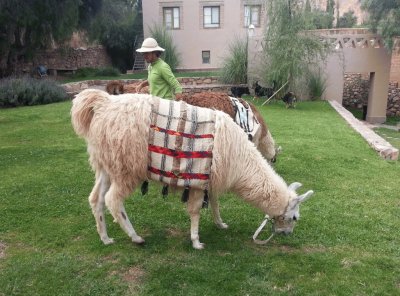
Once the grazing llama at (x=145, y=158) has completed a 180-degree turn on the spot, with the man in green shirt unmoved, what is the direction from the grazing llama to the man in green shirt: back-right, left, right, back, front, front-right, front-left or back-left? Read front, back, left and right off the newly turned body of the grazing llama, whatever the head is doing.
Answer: right

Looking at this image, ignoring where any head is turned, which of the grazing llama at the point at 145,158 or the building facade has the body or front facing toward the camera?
the building facade

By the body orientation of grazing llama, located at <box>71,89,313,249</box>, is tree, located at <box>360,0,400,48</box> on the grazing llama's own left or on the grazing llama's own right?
on the grazing llama's own left

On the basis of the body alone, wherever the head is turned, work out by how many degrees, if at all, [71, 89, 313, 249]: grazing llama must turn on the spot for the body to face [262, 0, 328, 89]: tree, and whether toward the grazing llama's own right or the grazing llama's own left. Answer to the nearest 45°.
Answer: approximately 90° to the grazing llama's own left

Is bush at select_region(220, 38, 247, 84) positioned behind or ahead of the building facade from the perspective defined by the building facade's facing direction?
ahead

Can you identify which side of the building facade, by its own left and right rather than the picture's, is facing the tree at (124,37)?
right

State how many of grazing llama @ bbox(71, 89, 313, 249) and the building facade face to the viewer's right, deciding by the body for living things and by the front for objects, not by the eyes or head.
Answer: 1

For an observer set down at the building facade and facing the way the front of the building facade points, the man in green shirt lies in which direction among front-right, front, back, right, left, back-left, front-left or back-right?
front

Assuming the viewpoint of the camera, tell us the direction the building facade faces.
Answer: facing the viewer

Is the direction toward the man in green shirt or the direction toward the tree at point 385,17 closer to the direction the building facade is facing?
the man in green shirt

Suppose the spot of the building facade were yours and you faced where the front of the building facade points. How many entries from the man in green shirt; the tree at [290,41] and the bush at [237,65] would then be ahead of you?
3

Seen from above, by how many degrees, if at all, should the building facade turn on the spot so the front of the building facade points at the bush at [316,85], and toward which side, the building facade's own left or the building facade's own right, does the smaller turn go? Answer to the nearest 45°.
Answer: approximately 45° to the building facade's own left

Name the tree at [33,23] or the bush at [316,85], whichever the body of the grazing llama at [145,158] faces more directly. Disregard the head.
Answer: the bush

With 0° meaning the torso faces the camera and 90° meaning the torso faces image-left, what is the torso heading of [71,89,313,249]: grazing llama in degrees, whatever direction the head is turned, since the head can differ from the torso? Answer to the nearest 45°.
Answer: approximately 270°

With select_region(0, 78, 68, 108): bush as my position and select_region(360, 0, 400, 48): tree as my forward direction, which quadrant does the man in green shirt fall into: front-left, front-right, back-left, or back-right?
front-right

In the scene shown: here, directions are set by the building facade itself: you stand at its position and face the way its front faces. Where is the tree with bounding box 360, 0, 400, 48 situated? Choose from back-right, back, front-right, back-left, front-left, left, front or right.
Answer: front-left

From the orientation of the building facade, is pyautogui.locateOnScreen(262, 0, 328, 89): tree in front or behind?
in front

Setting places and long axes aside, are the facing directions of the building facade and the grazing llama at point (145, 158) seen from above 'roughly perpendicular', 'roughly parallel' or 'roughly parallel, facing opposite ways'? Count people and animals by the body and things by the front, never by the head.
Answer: roughly perpendicular

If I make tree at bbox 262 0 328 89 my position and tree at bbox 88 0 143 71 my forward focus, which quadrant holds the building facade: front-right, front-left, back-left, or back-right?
front-right
